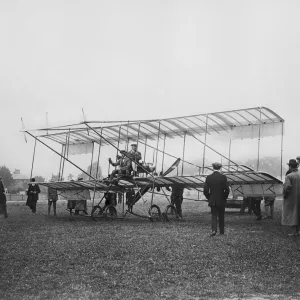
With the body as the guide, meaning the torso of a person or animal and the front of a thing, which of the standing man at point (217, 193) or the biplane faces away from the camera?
the standing man

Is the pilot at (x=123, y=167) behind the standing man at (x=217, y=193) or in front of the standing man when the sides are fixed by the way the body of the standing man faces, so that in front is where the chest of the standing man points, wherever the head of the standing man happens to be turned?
in front

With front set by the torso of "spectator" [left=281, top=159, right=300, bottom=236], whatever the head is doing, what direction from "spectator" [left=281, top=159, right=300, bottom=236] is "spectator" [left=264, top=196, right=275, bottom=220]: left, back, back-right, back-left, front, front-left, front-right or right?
front-right

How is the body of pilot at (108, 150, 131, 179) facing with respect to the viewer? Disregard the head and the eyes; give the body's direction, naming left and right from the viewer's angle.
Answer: facing the viewer and to the left of the viewer

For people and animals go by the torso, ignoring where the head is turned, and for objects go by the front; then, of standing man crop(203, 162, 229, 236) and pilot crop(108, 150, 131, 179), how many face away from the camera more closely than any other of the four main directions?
1

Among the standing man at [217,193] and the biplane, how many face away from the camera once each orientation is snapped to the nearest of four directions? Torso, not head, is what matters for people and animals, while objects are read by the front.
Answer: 1

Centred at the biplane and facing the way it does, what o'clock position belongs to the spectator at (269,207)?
The spectator is roughly at 7 o'clock from the biplane.

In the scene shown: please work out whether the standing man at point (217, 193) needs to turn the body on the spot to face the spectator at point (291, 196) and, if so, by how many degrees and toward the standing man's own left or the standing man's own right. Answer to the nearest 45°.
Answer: approximately 90° to the standing man's own right

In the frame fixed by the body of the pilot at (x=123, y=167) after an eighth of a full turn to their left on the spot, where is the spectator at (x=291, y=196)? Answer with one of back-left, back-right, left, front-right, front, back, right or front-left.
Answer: front-left

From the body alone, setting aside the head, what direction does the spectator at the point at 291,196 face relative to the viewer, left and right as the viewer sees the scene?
facing away from the viewer and to the left of the viewer
